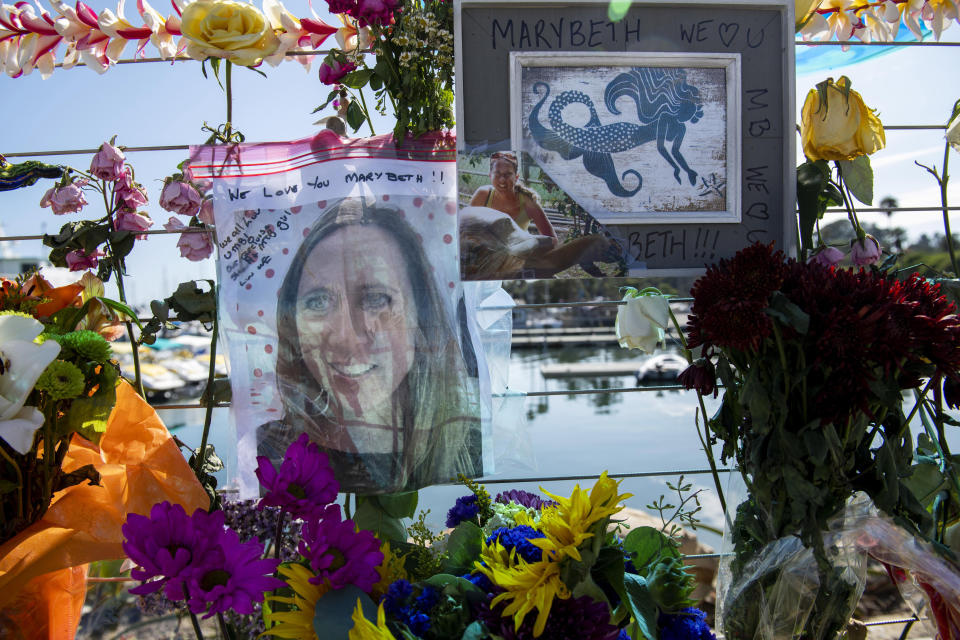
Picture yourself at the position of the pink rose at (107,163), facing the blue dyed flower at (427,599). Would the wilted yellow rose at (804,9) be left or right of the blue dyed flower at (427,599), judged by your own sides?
left

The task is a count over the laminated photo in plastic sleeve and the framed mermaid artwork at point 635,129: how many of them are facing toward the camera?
2

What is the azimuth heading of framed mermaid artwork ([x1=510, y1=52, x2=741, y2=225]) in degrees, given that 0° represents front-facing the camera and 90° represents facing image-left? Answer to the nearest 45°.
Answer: approximately 0°

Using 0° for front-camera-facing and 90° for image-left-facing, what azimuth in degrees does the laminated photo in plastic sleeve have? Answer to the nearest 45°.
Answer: approximately 0°
